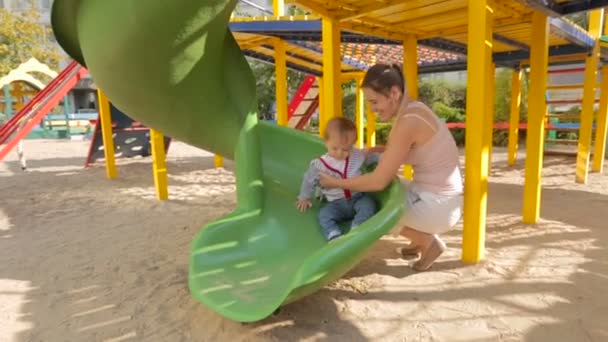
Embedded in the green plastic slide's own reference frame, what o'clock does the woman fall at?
The woman is roughly at 8 o'clock from the green plastic slide.

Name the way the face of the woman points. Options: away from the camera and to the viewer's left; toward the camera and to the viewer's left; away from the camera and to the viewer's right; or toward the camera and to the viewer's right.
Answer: toward the camera and to the viewer's left

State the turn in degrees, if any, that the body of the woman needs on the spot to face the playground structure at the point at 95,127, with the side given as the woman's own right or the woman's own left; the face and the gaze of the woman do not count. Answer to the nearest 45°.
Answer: approximately 45° to the woman's own right

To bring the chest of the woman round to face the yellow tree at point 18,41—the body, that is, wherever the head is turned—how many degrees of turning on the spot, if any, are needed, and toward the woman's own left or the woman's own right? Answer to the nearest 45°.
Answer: approximately 45° to the woman's own right

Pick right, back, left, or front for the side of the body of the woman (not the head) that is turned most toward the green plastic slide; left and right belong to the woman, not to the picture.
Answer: front

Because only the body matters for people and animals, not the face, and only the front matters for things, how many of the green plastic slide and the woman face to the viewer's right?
0

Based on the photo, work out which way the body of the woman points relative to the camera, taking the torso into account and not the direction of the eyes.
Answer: to the viewer's left

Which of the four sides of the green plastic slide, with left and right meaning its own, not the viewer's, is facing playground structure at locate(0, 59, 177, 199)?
right

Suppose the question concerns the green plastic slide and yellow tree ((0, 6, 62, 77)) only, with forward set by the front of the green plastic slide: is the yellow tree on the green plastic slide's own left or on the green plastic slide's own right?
on the green plastic slide's own right

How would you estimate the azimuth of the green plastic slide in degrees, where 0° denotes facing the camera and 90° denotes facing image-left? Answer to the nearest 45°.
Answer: approximately 45°
